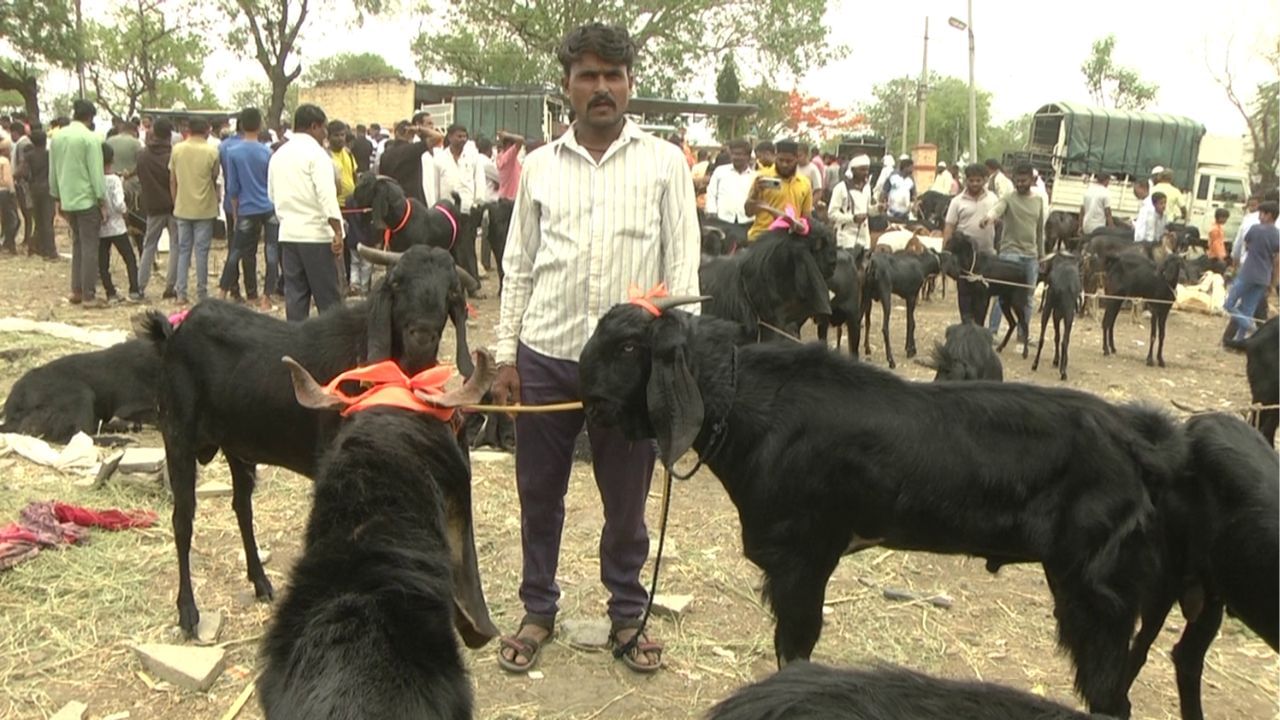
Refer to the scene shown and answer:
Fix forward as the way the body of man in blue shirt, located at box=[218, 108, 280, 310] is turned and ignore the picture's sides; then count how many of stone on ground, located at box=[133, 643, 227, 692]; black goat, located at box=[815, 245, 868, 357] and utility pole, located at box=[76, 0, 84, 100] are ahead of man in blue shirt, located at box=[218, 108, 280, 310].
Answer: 1

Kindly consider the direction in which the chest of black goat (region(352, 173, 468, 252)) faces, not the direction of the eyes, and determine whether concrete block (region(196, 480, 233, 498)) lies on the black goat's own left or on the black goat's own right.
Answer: on the black goat's own left

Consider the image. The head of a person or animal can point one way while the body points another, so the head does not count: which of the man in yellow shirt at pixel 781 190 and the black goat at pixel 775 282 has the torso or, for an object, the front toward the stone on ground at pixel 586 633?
the man in yellow shirt

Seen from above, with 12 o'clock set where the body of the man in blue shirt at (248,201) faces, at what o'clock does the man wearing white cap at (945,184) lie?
The man wearing white cap is roughly at 2 o'clock from the man in blue shirt.

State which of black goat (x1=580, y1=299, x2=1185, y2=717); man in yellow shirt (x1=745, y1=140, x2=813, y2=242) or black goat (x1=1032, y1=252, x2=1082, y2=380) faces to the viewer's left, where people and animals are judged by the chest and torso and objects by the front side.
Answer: black goat (x1=580, y1=299, x2=1185, y2=717)

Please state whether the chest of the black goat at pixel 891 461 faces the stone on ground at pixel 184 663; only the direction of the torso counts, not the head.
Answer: yes

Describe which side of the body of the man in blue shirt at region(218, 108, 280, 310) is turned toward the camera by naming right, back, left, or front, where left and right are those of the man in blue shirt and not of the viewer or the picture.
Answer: back

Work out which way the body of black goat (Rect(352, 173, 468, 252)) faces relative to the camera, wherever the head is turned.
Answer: to the viewer's left

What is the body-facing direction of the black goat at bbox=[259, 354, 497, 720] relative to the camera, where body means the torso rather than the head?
away from the camera

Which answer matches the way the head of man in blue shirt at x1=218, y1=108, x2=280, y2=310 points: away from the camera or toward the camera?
away from the camera

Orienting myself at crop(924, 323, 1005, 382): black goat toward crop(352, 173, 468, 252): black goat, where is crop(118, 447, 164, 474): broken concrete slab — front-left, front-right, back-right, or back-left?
front-left

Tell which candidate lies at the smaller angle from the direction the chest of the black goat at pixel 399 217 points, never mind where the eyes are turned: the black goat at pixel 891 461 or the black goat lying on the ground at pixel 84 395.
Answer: the black goat lying on the ground

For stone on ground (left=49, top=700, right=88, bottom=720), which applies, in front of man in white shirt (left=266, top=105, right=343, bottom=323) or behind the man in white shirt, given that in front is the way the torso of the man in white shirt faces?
behind
